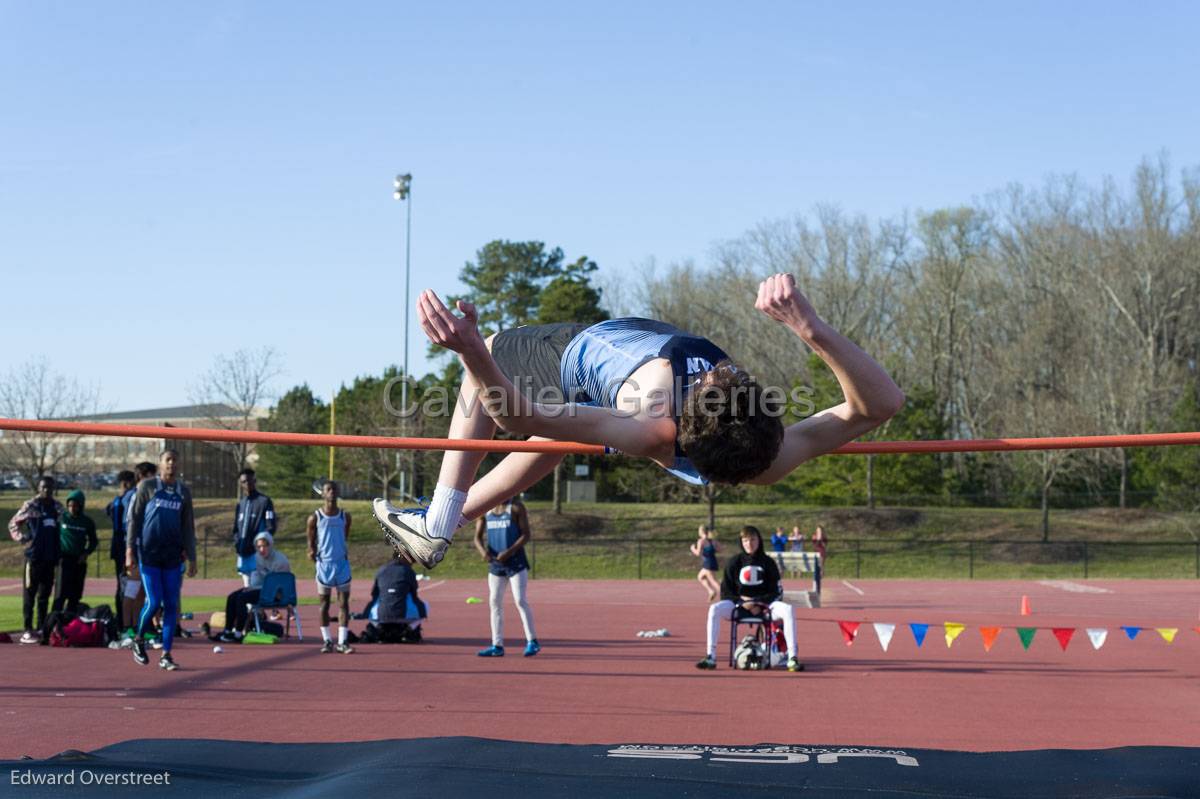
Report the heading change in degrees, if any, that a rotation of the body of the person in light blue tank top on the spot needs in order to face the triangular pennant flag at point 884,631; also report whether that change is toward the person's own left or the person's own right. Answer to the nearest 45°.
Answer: approximately 45° to the person's own left

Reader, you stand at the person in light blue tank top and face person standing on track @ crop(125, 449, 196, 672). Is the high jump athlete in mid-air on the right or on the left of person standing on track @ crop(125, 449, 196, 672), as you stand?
left

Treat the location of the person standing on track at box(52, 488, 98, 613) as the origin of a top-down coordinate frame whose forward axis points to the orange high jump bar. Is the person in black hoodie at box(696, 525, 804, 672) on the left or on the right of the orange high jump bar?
left

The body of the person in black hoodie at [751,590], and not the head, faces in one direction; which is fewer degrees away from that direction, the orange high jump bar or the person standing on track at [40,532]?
the orange high jump bar

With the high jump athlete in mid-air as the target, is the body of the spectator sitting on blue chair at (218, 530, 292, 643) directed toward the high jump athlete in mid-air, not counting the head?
no

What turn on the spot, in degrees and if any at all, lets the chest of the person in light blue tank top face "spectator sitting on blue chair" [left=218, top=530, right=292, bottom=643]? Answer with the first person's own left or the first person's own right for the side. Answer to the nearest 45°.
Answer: approximately 135° to the first person's own right

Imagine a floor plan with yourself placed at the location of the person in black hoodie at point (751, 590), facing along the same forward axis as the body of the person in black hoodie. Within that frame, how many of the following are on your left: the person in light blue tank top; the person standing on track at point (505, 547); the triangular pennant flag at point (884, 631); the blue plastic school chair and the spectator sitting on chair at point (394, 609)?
1

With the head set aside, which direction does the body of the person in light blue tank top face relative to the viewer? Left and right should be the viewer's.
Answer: facing the viewer

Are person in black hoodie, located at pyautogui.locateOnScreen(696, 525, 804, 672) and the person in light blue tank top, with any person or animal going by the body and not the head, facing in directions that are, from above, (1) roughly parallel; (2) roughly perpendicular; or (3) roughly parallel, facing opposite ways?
roughly parallel

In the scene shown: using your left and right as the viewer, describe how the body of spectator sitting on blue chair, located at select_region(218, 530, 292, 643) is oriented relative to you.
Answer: facing the viewer and to the left of the viewer

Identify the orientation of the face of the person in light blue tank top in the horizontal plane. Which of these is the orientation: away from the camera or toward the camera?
toward the camera

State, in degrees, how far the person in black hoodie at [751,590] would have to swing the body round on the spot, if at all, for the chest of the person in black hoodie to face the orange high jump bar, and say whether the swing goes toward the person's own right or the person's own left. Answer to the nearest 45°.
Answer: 0° — they already face it

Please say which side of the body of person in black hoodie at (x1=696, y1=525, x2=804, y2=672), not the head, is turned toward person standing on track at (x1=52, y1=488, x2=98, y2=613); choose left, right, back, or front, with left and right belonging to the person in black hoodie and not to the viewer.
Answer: right
